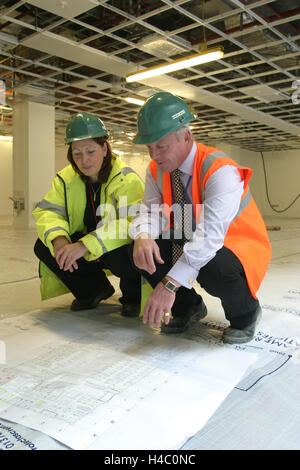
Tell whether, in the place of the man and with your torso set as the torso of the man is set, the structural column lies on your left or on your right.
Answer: on your right

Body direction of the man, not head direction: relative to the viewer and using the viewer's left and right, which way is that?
facing the viewer and to the left of the viewer

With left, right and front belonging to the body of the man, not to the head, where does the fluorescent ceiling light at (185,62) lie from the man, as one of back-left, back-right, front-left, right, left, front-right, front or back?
back-right
